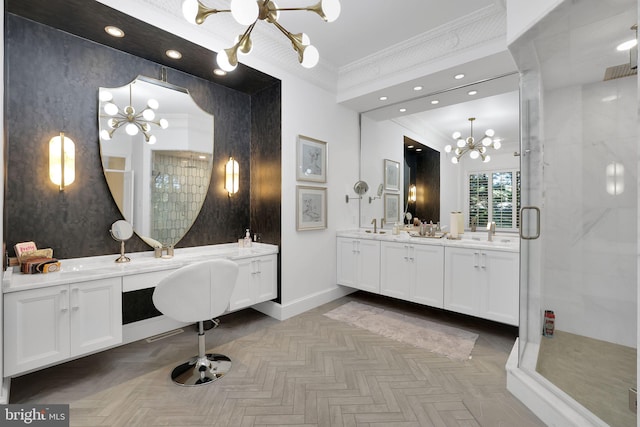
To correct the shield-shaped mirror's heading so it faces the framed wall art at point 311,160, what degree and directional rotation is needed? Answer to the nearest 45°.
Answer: approximately 45° to its left

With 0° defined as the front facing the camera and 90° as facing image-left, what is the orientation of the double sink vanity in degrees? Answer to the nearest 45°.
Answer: approximately 45°

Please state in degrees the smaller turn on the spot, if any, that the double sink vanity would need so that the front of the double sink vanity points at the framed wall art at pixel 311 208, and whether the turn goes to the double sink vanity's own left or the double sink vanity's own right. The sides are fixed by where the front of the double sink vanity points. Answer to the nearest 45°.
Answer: approximately 45° to the double sink vanity's own right

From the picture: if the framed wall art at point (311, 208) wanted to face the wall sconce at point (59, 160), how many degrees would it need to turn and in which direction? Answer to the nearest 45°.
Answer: approximately 90° to its right

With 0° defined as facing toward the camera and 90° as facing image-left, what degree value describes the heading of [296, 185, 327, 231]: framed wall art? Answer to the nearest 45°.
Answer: approximately 315°

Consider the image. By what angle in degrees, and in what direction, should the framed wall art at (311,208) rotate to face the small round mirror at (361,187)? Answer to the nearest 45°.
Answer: approximately 90° to its left

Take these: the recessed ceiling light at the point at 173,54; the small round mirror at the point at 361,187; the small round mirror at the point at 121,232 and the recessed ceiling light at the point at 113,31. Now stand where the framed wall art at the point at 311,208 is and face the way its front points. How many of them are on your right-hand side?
3

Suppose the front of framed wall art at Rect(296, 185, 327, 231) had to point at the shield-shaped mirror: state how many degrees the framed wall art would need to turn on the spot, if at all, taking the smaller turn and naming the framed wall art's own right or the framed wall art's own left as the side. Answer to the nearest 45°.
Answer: approximately 90° to the framed wall art's own right

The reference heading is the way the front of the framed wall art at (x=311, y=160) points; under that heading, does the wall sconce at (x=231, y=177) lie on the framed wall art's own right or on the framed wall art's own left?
on the framed wall art's own right

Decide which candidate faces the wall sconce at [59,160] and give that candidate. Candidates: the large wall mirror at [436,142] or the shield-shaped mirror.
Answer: the large wall mirror

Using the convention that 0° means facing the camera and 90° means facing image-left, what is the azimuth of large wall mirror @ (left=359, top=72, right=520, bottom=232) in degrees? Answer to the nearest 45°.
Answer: approximately 45°

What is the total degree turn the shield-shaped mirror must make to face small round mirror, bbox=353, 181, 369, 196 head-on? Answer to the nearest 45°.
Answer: approximately 45° to its left

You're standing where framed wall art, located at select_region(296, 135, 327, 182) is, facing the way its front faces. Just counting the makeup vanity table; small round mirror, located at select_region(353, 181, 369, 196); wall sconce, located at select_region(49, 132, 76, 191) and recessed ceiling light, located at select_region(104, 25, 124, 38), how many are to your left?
1

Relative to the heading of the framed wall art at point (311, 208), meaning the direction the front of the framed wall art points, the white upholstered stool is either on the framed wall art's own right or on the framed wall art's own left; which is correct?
on the framed wall art's own right
